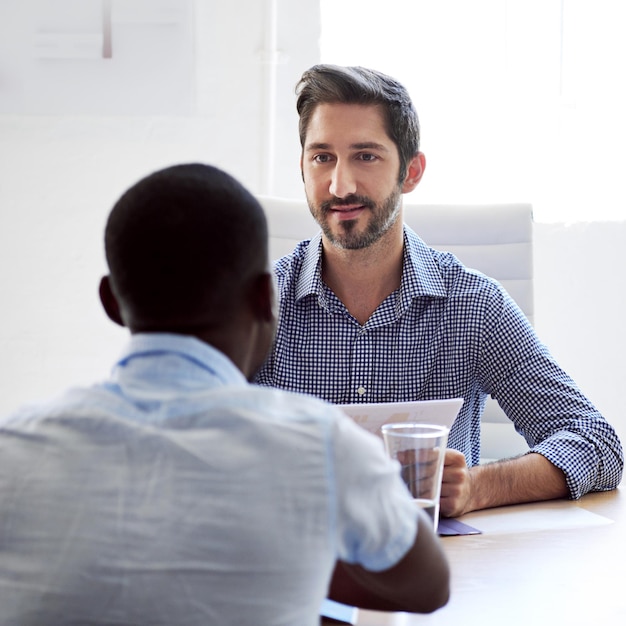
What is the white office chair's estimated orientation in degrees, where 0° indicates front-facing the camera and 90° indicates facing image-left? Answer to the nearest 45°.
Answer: approximately 0°

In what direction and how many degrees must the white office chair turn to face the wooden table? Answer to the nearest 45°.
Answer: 0° — it already faces it

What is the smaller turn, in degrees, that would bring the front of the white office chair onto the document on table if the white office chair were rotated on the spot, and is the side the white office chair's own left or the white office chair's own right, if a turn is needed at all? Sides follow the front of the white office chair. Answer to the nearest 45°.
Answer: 0° — it already faces it
